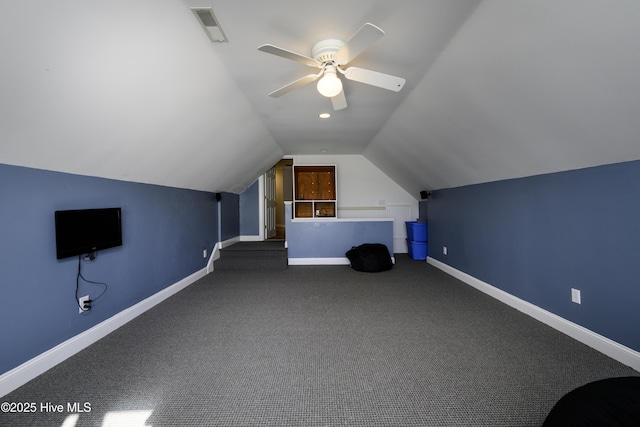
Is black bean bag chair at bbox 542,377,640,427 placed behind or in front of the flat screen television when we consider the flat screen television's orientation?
in front

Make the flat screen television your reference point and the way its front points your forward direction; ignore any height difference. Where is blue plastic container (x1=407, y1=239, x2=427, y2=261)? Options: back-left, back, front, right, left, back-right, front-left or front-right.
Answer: front-left

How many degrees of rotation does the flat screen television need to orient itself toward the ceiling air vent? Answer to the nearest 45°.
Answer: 0° — it already faces it

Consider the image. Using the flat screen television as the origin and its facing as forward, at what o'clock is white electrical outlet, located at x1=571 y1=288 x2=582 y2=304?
The white electrical outlet is roughly at 12 o'clock from the flat screen television.

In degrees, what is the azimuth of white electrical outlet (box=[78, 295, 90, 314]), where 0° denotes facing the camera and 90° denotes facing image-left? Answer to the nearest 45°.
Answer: approximately 315°

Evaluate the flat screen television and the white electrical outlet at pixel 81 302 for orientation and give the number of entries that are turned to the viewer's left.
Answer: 0

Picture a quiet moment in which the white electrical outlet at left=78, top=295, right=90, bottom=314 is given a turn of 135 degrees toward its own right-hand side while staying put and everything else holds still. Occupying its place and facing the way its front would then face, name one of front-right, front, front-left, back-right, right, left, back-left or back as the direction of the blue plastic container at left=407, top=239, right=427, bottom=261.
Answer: back

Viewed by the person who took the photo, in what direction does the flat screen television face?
facing the viewer and to the right of the viewer

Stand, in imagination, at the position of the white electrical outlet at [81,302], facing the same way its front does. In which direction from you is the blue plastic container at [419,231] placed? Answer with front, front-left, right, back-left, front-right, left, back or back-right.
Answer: front-left
